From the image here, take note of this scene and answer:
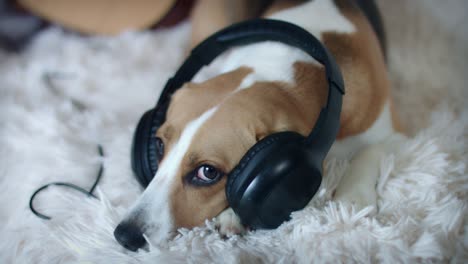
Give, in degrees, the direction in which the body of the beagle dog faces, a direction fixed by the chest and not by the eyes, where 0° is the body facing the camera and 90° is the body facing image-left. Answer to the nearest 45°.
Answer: approximately 45°
